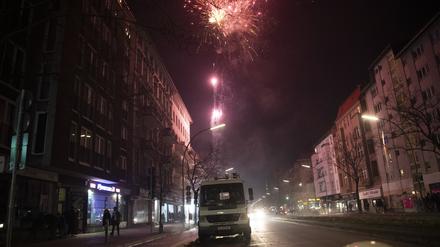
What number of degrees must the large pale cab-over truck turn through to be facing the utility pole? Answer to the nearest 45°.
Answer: approximately 45° to its right

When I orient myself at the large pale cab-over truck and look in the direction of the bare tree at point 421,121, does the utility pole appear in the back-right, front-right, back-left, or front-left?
back-right

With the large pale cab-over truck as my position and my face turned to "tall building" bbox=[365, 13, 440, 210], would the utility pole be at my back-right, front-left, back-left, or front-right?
back-right

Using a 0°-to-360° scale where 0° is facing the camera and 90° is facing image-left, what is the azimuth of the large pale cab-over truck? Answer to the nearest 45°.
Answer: approximately 0°

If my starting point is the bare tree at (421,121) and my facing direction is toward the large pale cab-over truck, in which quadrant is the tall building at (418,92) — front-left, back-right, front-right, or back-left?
back-right

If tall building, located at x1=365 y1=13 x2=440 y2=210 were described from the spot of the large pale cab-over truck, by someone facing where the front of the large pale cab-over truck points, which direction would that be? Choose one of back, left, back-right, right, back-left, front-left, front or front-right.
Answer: back-left

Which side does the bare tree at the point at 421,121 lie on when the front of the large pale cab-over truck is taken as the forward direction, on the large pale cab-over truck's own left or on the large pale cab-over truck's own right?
on the large pale cab-over truck's own left

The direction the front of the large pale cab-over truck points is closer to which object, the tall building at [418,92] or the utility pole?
the utility pole
